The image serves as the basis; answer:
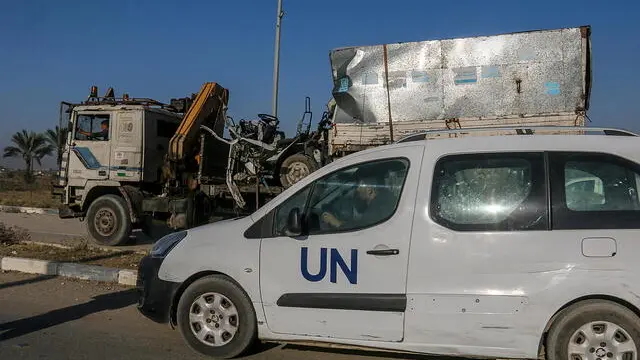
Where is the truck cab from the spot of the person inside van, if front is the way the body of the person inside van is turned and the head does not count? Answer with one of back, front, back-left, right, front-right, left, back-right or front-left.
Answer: front-right

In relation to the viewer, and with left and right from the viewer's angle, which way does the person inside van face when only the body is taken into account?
facing to the left of the viewer

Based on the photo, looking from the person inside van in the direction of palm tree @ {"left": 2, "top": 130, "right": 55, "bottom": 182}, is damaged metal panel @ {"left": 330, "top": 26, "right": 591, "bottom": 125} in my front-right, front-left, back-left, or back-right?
front-right

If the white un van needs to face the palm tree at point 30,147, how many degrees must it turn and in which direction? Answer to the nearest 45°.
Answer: approximately 45° to its right

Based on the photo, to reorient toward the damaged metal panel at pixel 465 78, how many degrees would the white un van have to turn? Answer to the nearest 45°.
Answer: approximately 90° to its right

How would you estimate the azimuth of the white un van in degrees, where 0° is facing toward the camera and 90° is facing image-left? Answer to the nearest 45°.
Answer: approximately 90°
